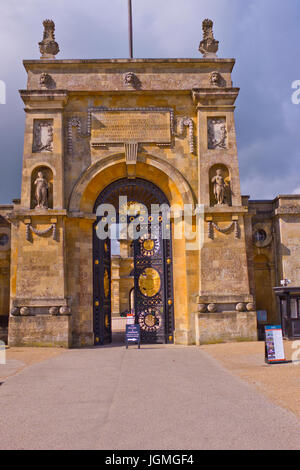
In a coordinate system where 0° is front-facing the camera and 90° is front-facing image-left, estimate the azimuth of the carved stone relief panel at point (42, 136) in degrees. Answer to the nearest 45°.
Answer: approximately 0°

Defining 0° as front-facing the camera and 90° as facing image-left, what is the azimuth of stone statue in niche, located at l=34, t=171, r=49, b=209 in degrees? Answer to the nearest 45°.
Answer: approximately 0°

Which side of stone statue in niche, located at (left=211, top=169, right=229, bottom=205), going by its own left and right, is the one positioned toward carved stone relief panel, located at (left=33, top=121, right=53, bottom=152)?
right
